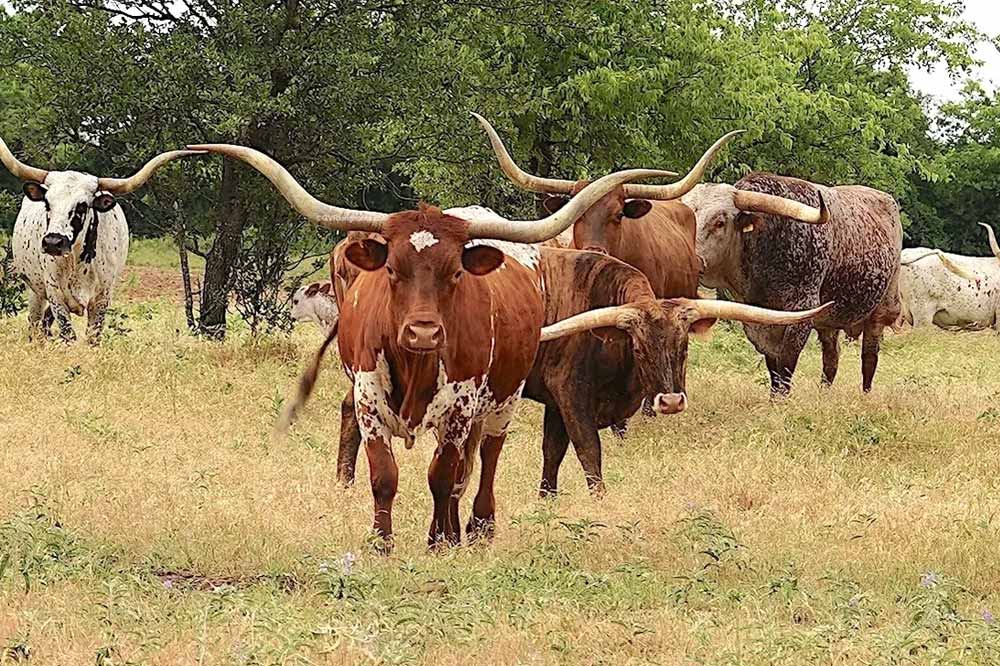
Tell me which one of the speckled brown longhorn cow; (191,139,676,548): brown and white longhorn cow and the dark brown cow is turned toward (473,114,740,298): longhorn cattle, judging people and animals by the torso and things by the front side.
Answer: the speckled brown longhorn cow

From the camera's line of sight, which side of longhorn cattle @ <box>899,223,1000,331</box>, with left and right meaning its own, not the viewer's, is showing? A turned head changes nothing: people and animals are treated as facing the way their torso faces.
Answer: right

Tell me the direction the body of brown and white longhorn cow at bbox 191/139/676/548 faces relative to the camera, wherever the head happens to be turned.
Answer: toward the camera

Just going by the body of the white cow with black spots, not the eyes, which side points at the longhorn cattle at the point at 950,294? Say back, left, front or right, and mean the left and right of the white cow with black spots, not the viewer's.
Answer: left

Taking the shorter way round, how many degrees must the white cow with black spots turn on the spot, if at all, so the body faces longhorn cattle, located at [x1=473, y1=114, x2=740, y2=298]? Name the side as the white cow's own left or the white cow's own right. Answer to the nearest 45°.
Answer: approximately 45° to the white cow's own left

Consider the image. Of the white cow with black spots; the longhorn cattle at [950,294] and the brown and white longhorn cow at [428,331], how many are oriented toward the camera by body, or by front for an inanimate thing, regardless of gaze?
2

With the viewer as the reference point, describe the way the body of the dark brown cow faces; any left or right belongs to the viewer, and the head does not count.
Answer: facing the viewer and to the right of the viewer

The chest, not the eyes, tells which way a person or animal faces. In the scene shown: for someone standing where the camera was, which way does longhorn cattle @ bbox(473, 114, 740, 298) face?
facing the viewer and to the left of the viewer

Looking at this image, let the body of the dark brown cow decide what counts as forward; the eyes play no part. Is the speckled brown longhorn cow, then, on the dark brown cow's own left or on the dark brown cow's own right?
on the dark brown cow's own left

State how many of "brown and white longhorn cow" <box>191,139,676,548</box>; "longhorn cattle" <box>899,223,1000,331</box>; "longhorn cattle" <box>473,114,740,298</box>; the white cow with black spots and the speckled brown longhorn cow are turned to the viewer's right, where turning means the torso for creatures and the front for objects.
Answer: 1

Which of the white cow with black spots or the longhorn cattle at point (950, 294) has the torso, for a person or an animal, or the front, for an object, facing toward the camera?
the white cow with black spots

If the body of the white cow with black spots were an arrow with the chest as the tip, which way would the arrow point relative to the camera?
toward the camera
